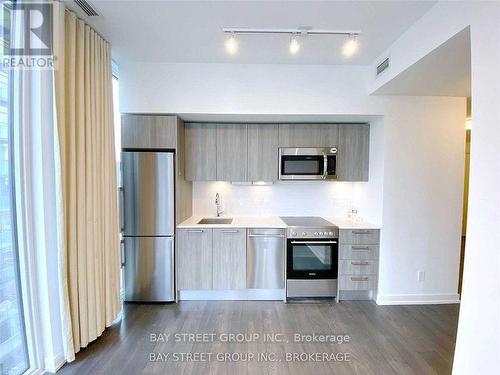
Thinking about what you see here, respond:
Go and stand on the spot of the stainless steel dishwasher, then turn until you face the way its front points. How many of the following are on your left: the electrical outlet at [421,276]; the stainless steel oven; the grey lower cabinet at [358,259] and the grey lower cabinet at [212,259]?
3

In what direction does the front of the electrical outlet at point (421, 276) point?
toward the camera

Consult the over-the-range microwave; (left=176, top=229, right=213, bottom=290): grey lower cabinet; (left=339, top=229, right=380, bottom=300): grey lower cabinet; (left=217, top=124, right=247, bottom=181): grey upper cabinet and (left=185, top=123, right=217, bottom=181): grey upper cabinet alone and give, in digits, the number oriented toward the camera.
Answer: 5

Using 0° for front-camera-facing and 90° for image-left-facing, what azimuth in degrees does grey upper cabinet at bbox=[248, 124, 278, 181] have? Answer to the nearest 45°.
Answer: approximately 0°

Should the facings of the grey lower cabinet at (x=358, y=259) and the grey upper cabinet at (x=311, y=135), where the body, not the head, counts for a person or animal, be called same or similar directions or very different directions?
same or similar directions

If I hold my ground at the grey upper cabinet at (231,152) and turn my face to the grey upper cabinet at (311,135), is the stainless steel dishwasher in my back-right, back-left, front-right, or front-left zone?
front-right

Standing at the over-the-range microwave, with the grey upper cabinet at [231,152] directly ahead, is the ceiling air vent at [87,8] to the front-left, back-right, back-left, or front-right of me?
front-left

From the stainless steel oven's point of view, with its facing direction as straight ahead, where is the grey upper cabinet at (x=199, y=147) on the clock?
The grey upper cabinet is roughly at 3 o'clock from the stainless steel oven.

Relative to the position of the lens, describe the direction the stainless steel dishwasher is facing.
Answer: facing the viewer

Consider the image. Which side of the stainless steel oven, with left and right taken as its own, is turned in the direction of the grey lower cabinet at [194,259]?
right

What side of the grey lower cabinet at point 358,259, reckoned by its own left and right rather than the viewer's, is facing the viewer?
front
